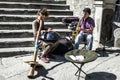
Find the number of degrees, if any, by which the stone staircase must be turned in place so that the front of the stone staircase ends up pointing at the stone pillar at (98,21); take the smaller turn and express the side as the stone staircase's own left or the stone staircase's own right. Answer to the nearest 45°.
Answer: approximately 45° to the stone staircase's own left

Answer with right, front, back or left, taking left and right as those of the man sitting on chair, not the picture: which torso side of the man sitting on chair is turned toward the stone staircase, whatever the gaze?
right

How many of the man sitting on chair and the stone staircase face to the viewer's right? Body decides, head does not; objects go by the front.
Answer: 0

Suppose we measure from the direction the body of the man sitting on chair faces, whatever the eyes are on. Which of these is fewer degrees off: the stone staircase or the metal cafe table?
the metal cafe table

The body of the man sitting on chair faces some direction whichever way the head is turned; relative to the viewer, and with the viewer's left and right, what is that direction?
facing the viewer and to the left of the viewer

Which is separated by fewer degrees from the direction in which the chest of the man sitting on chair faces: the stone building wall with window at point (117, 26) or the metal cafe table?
the metal cafe table

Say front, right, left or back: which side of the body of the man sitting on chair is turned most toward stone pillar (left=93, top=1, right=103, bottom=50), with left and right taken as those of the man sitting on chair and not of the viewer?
back

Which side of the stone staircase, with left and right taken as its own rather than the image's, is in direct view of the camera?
front
